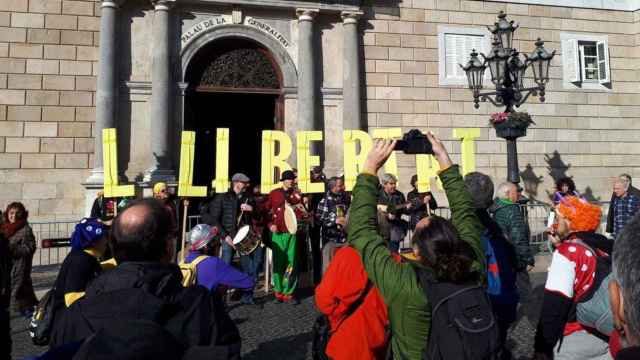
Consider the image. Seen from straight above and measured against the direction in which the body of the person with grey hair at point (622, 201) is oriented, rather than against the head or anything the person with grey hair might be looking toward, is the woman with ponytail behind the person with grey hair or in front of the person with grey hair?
in front

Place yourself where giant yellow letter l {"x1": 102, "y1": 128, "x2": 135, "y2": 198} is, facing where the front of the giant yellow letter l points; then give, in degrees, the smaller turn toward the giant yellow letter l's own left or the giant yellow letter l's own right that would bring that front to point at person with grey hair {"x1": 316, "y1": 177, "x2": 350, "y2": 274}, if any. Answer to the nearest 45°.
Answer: approximately 45° to the giant yellow letter l's own left

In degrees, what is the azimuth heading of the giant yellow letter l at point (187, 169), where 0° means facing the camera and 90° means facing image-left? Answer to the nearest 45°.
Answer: approximately 0°

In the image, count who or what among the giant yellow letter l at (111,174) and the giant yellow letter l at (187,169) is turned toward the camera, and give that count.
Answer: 2

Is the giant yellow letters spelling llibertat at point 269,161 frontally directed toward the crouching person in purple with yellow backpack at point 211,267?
yes

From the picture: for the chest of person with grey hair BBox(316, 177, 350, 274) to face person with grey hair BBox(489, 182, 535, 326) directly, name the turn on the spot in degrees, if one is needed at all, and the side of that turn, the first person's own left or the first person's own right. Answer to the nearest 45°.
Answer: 0° — they already face them

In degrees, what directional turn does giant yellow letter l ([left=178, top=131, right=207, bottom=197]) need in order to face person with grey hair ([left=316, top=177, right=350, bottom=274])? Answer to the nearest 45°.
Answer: approximately 45° to its left

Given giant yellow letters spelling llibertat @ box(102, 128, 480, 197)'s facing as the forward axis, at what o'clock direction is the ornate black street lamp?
The ornate black street lamp is roughly at 9 o'clock from the giant yellow letters spelling llibertat.

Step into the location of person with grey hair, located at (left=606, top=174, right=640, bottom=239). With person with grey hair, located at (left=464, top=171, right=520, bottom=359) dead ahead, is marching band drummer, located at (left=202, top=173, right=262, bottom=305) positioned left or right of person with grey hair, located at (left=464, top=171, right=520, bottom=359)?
right
